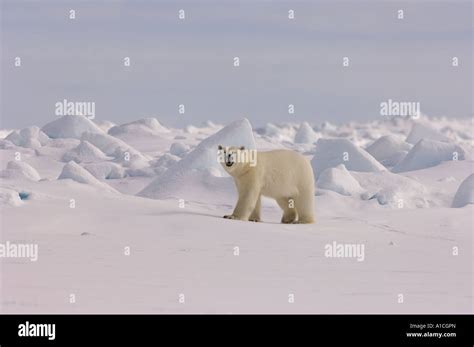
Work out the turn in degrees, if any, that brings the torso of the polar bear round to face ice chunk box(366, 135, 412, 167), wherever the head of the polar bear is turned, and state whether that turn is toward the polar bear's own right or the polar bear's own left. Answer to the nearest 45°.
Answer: approximately 90° to the polar bear's own right

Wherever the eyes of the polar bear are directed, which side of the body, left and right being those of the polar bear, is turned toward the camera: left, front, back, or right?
left

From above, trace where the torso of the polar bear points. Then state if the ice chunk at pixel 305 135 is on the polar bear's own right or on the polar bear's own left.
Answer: on the polar bear's own right

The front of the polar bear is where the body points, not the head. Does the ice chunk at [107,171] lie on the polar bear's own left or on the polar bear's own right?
on the polar bear's own right

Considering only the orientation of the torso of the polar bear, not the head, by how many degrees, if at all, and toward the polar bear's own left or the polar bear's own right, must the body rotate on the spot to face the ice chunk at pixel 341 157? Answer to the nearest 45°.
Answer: approximately 90° to the polar bear's own right

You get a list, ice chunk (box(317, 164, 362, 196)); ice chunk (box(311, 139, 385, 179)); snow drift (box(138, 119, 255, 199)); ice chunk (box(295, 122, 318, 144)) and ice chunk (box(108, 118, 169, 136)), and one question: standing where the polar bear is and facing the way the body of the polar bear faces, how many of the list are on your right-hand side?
5

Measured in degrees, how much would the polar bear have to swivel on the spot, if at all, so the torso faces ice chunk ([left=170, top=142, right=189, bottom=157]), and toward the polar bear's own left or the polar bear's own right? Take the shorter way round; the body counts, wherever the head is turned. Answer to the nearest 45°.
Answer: approximately 90° to the polar bear's own right

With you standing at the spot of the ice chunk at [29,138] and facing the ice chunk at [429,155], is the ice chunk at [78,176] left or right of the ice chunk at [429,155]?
right

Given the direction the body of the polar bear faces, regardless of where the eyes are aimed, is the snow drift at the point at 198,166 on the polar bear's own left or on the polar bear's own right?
on the polar bear's own right
